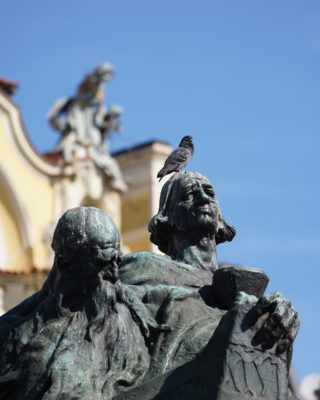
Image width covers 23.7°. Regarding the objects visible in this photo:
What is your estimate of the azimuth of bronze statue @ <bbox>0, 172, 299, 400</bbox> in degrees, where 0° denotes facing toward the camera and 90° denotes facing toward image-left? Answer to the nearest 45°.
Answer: approximately 315°

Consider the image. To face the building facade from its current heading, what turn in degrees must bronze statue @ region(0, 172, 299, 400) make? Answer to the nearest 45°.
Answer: approximately 135° to its left

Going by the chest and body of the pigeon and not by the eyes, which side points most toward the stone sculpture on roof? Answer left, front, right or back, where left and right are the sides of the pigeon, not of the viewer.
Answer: left

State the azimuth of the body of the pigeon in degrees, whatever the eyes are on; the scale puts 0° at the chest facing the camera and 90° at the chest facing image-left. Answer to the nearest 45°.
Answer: approximately 270°

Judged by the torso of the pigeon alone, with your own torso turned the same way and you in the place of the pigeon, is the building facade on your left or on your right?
on your left
